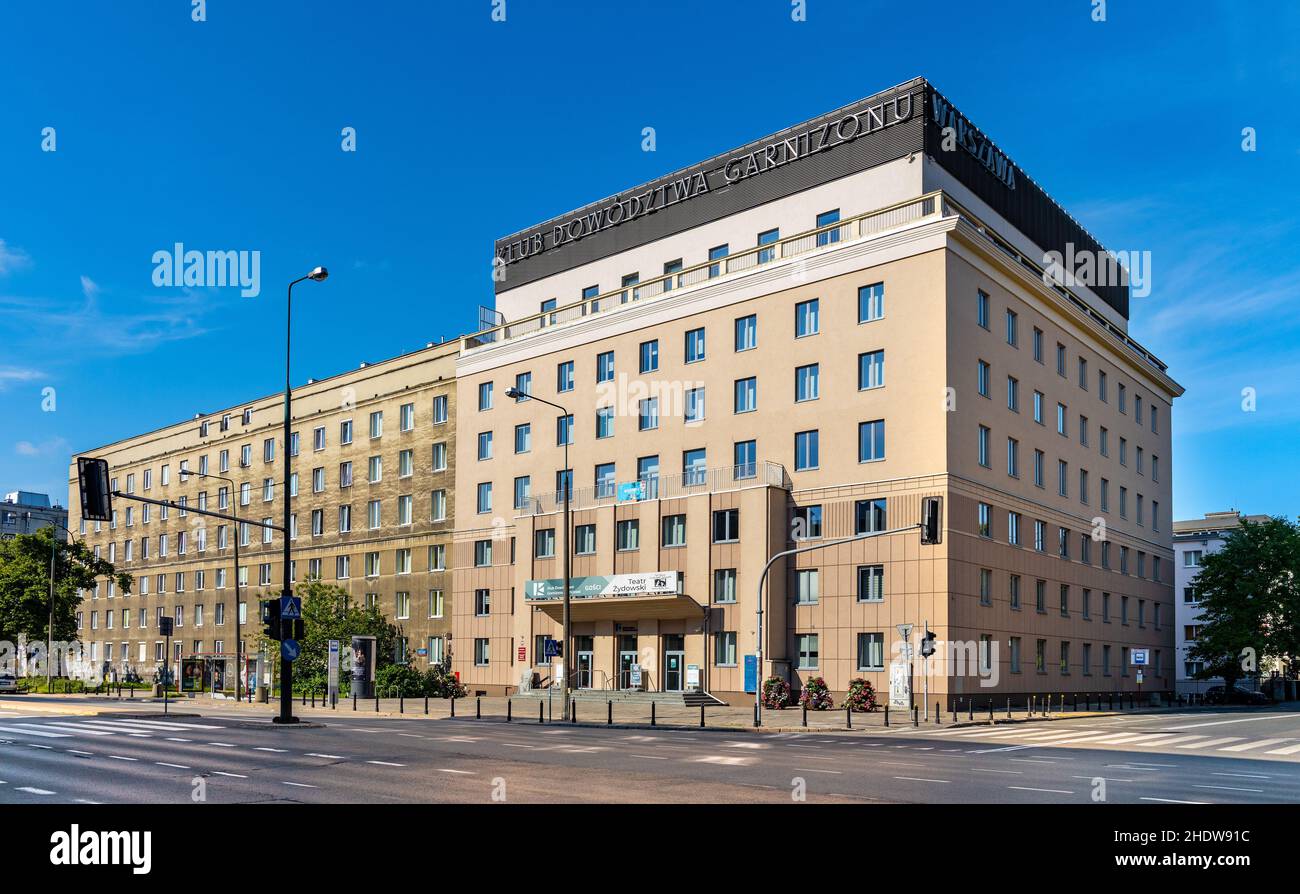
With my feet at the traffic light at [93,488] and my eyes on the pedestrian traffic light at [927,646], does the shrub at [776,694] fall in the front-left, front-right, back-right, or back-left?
front-left

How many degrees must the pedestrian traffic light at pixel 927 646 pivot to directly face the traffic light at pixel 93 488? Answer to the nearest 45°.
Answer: approximately 45° to its right

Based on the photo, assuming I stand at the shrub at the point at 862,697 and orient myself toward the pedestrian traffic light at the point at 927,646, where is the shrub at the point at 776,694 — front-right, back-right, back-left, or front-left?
back-right

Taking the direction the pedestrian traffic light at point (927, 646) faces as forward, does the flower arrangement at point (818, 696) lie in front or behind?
behind

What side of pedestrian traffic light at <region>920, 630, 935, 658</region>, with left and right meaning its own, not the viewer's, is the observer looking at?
front

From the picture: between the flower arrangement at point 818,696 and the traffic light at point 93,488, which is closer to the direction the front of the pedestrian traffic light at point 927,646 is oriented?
the traffic light

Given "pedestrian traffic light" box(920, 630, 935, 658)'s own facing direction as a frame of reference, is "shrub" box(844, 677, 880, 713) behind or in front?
behind

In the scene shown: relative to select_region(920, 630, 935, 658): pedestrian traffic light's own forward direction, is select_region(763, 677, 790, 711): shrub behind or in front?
behind

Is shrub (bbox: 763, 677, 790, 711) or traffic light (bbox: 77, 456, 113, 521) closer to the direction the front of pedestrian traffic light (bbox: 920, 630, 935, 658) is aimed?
the traffic light

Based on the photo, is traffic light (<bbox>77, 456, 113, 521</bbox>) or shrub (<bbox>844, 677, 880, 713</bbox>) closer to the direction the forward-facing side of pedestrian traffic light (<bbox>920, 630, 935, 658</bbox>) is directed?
the traffic light
